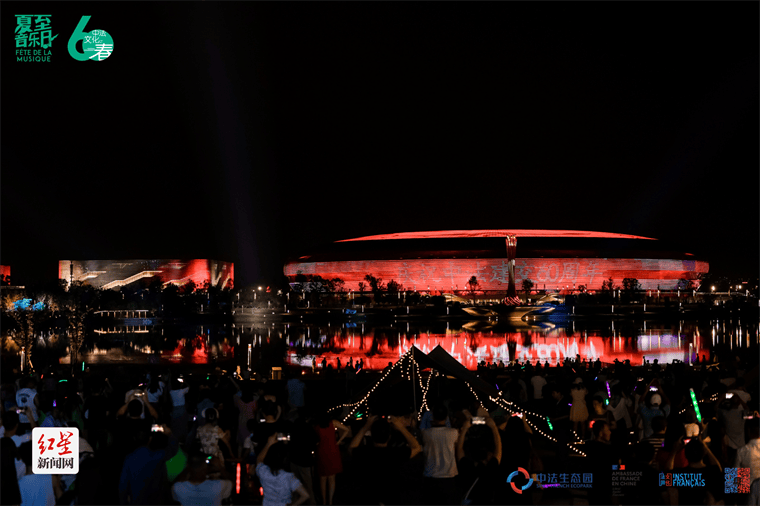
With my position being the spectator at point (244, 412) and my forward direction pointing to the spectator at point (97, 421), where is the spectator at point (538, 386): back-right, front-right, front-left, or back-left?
back-right

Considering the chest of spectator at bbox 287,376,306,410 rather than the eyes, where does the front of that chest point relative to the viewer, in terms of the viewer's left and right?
facing away from the viewer

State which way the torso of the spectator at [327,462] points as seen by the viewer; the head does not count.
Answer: away from the camera

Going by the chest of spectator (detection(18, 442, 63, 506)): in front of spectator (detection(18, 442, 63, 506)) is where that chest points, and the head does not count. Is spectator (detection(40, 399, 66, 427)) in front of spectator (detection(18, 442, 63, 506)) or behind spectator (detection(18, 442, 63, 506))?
in front

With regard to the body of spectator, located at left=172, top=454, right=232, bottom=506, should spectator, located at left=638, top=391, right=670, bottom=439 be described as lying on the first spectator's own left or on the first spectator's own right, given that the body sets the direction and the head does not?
on the first spectator's own right

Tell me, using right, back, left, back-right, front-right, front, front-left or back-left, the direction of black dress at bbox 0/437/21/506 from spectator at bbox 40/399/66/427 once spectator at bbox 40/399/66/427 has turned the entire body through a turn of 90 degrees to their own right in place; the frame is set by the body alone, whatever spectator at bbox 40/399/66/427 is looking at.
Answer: right

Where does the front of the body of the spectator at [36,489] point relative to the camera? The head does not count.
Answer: away from the camera

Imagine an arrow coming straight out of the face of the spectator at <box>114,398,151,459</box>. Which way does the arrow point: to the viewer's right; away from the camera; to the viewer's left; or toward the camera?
away from the camera

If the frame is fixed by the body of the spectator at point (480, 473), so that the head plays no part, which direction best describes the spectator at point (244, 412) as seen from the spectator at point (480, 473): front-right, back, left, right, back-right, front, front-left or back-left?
front-left

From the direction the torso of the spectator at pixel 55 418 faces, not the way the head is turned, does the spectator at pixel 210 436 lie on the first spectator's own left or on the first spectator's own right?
on the first spectator's own right

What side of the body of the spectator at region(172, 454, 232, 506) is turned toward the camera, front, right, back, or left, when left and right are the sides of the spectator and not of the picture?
back

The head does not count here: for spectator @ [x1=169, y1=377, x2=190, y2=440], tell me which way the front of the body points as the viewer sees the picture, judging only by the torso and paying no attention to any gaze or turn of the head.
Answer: away from the camera

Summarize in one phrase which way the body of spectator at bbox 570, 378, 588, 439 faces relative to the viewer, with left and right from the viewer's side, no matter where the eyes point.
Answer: facing away from the viewer

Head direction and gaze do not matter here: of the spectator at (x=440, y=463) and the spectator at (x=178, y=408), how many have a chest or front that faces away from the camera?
2

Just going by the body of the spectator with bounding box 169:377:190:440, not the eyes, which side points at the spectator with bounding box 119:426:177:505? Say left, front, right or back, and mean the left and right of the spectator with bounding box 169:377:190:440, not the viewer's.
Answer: back

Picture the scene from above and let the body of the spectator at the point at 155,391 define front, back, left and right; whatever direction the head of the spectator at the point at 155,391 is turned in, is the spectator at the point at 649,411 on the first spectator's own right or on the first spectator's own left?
on the first spectator's own right

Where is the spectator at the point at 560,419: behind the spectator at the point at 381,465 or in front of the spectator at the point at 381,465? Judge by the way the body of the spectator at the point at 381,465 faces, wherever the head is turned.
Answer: in front

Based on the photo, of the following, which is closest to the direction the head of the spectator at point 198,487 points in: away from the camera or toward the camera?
away from the camera

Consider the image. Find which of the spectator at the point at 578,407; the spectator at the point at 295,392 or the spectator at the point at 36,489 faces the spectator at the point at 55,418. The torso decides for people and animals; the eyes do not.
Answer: the spectator at the point at 36,489
